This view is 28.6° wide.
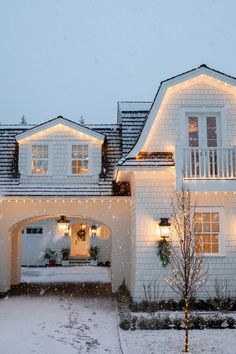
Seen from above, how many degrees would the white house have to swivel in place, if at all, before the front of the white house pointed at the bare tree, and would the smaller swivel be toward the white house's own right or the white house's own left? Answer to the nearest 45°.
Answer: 0° — it already faces it

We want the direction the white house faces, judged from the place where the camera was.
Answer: facing the viewer

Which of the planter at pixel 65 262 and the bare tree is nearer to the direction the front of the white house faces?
the bare tree

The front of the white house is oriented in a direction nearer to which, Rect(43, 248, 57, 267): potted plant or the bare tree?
the bare tree

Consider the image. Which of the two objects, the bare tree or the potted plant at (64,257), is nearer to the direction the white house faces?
the bare tree

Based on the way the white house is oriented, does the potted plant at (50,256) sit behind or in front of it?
behind

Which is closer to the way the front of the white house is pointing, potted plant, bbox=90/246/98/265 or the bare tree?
the bare tree
